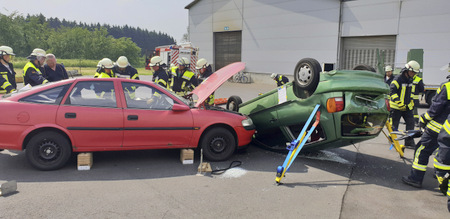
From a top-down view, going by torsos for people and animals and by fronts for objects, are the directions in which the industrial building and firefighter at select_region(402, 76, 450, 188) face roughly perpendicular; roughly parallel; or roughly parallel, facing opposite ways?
roughly perpendicular

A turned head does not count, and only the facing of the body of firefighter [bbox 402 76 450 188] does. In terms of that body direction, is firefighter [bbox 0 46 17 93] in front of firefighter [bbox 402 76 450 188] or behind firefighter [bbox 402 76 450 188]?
in front

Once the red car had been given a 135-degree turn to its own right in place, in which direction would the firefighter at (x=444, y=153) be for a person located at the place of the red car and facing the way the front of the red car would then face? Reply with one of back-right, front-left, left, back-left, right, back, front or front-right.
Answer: left

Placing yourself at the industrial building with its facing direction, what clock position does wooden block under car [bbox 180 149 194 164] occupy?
The wooden block under car is roughly at 12 o'clock from the industrial building.

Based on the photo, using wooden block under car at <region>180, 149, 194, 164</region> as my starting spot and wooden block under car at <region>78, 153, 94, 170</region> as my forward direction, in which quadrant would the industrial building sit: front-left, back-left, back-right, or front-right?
back-right

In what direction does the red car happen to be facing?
to the viewer's right

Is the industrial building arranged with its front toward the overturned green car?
yes

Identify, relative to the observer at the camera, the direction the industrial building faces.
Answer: facing the viewer

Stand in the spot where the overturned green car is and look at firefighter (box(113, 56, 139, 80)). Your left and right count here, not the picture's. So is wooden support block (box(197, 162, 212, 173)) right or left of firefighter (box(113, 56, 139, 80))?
left

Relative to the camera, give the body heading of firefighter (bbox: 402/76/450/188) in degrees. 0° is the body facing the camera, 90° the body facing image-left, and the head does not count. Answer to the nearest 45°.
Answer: approximately 90°

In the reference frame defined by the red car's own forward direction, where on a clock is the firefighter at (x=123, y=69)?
The firefighter is roughly at 9 o'clock from the red car.

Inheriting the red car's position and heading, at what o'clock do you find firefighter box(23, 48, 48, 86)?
The firefighter is roughly at 8 o'clock from the red car.

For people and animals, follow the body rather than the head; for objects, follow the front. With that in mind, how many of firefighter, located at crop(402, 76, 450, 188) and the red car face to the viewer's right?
1

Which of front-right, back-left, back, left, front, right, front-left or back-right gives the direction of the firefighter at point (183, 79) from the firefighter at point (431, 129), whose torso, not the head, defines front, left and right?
front

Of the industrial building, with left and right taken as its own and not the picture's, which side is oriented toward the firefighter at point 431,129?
front

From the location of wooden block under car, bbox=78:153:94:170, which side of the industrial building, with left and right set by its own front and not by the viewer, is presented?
front
